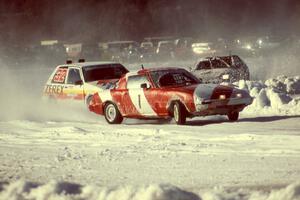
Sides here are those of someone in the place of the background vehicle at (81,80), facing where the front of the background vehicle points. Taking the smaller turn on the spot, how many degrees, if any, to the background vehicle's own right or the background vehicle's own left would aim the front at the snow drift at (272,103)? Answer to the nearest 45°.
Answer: approximately 45° to the background vehicle's own left

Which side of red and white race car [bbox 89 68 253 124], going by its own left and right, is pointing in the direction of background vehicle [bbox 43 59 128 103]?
back

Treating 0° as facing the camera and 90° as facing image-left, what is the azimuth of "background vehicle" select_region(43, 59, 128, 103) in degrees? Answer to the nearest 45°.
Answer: approximately 315°

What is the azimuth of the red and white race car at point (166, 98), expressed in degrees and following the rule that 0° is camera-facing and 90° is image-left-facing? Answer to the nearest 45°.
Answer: approximately 315°

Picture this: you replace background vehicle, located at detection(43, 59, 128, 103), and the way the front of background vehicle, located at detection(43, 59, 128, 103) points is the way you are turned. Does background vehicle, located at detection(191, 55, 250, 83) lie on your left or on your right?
on your left
